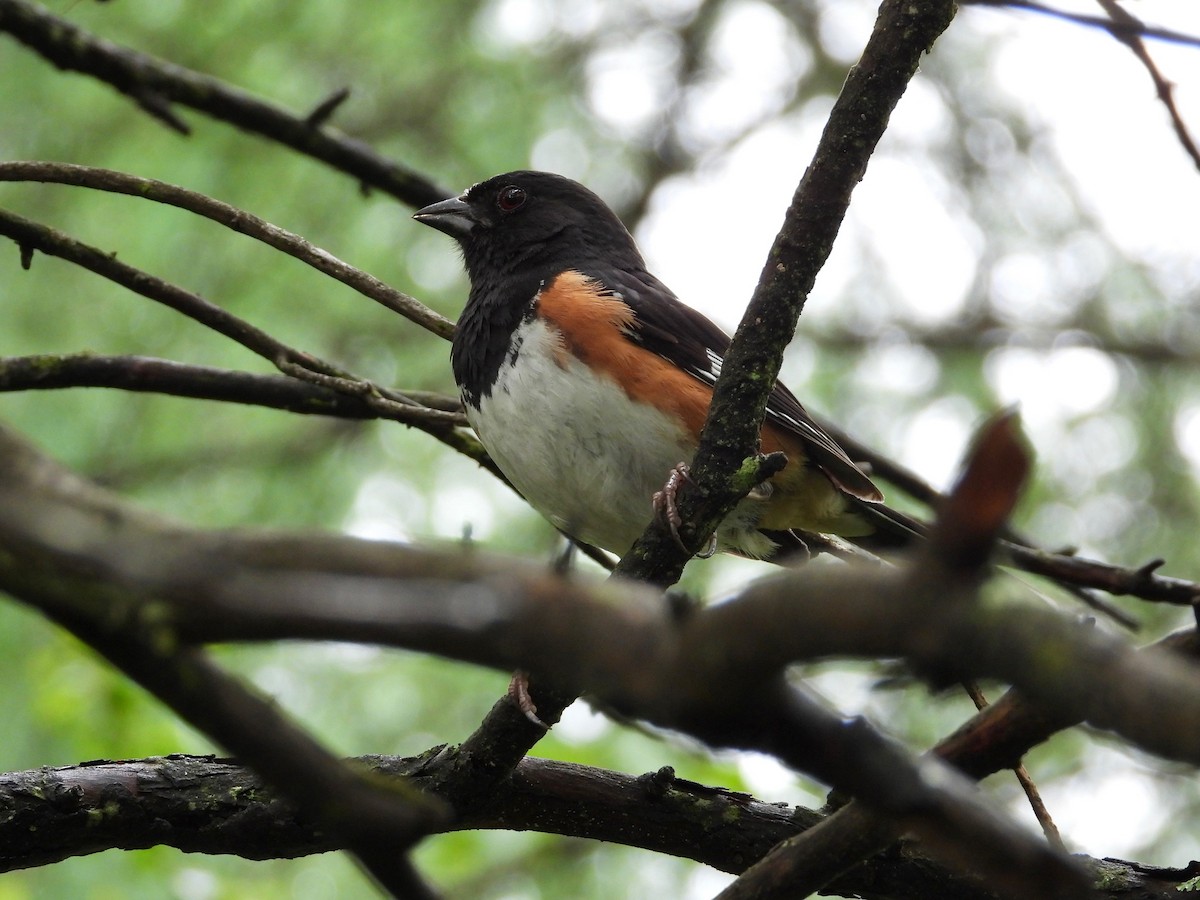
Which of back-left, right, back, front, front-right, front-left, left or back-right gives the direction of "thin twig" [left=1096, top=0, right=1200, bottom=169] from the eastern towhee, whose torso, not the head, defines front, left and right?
back-left

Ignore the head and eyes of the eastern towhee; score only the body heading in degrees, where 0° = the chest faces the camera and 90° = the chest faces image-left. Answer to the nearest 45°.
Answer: approximately 90°
